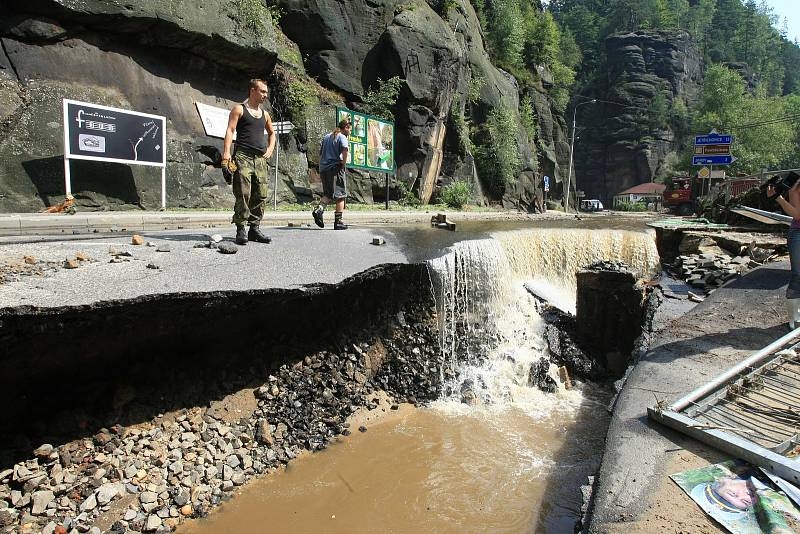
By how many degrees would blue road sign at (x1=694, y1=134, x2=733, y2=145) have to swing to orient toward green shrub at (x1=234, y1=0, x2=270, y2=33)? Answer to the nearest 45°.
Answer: approximately 45° to its right

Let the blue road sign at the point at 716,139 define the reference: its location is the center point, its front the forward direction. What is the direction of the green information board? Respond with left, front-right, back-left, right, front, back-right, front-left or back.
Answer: front-right

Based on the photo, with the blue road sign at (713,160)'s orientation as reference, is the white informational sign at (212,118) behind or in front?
in front

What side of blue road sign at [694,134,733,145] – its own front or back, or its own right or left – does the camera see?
front

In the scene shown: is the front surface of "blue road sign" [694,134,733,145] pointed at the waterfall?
yes

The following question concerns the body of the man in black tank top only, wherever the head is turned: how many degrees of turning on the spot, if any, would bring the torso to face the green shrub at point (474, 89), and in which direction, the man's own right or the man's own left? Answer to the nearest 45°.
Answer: approximately 90° to the man's own left

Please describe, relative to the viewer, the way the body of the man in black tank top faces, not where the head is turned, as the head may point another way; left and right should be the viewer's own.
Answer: facing the viewer and to the right of the viewer

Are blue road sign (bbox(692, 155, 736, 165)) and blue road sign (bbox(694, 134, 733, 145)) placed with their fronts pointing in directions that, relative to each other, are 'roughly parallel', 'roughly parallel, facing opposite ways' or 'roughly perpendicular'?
roughly parallel

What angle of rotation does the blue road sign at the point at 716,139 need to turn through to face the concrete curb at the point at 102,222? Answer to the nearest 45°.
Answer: approximately 45° to its right

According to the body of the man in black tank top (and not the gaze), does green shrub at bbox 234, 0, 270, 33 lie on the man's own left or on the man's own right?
on the man's own left

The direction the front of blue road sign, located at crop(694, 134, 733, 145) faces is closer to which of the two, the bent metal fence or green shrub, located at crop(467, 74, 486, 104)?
the bent metal fence
